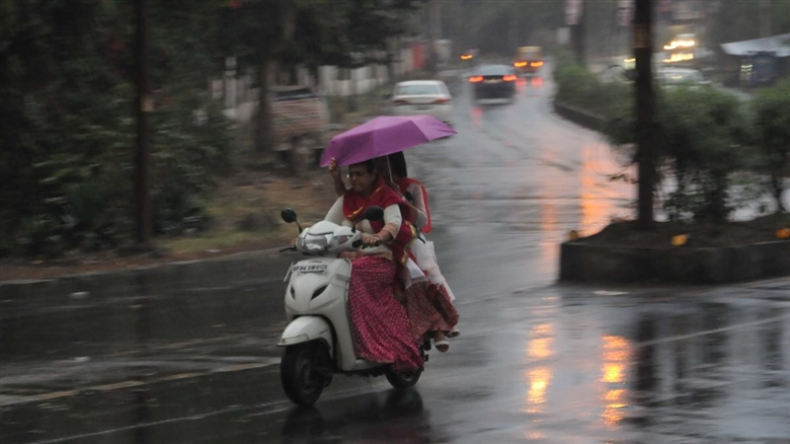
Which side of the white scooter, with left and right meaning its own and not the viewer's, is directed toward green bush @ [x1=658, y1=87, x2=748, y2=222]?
back

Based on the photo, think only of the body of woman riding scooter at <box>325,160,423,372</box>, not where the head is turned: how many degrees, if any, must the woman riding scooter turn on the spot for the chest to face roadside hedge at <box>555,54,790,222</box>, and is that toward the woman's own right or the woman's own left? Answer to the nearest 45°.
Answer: approximately 180°

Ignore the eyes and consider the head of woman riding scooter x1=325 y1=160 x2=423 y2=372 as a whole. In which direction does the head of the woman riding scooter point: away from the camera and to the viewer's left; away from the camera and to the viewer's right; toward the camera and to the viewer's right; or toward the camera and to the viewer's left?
toward the camera and to the viewer's left

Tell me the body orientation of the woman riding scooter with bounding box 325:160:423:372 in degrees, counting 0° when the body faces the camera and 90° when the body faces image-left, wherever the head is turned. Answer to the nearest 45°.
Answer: approximately 45°

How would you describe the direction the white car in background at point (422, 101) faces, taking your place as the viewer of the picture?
facing away from the viewer

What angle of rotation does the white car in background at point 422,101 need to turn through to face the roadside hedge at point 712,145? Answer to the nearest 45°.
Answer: approximately 180°

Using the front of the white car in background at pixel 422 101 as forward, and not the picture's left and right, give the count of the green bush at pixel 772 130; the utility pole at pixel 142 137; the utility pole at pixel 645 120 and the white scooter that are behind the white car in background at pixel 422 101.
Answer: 4

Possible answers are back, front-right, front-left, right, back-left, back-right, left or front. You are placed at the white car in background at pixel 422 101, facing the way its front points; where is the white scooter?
back

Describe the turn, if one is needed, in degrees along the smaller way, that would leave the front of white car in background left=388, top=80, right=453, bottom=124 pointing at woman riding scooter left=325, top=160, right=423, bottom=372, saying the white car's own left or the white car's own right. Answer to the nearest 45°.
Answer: approximately 180°

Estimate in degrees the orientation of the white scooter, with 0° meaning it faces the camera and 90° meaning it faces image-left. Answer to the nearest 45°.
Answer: approximately 45°
